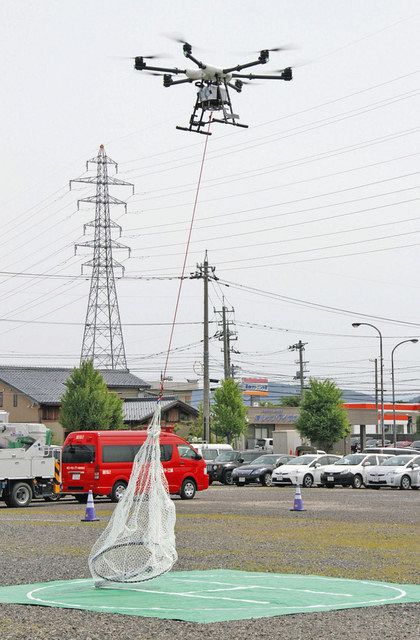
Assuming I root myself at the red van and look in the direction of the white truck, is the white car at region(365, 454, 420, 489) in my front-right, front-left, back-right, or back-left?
back-right

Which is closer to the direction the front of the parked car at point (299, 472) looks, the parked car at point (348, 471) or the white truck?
the white truck

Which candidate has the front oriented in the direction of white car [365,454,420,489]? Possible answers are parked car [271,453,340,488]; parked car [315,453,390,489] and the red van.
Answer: the red van

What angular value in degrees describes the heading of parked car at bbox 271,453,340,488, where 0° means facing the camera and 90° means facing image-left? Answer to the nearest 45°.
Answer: approximately 45°

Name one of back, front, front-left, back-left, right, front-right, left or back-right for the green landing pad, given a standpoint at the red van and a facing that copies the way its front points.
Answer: back-right

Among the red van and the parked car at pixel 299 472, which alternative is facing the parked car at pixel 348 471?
the red van

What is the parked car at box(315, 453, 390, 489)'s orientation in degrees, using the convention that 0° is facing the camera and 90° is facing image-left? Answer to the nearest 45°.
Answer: approximately 45°

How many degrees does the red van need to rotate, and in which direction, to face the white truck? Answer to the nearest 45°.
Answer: approximately 135° to its left

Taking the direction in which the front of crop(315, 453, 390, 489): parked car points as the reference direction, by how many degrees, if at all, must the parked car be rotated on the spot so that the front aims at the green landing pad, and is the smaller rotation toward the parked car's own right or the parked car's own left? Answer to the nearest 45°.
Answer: approximately 45° to the parked car's own left

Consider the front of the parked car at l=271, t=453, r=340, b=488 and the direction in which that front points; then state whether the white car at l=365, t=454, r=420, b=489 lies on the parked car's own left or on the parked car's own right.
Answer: on the parked car's own left

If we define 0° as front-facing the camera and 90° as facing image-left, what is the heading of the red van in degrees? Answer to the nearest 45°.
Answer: approximately 225°

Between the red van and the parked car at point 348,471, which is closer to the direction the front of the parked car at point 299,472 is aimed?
the red van
